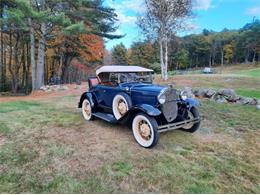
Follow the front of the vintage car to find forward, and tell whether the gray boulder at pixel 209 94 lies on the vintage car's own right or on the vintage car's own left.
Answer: on the vintage car's own left

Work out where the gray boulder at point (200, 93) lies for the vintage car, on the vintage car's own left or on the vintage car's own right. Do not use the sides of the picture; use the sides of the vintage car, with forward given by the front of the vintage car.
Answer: on the vintage car's own left

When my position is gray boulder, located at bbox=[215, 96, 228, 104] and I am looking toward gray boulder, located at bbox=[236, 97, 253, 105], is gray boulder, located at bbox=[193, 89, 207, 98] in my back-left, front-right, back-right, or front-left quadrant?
back-left

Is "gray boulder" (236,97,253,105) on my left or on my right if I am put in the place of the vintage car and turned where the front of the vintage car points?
on my left

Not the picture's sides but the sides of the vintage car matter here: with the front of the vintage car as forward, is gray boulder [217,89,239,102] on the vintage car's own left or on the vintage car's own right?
on the vintage car's own left

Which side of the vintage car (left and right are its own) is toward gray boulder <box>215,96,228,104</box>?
left

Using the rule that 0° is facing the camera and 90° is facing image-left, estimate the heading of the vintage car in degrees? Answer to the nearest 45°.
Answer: approximately 315°
